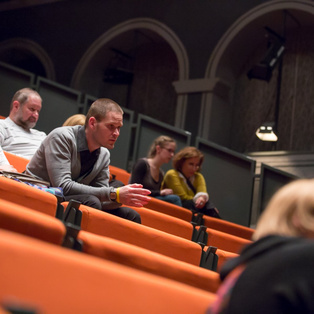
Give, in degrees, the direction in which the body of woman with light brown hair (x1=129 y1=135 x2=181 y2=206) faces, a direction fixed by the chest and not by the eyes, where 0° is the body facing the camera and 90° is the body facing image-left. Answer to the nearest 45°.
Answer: approximately 315°

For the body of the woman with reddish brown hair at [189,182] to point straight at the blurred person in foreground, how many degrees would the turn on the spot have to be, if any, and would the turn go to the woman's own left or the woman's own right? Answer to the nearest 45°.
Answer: approximately 45° to the woman's own right

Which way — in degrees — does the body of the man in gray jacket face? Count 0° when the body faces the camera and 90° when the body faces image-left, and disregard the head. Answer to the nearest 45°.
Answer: approximately 315°

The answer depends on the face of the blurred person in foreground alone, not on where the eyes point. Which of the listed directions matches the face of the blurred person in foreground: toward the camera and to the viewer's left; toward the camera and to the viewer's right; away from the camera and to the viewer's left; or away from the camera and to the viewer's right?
away from the camera and to the viewer's right

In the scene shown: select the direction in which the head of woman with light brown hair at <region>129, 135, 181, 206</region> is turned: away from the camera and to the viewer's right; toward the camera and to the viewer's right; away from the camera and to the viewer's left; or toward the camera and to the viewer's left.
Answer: toward the camera and to the viewer's right
